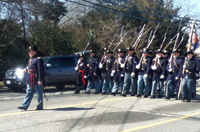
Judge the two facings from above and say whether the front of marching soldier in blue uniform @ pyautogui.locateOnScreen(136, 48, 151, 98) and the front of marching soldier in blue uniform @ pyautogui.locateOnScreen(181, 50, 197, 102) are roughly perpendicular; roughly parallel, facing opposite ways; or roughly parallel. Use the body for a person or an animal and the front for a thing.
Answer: roughly parallel

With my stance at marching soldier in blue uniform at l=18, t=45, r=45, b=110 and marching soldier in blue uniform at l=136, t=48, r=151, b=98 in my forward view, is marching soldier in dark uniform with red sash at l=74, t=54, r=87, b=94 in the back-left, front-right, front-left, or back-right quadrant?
front-left

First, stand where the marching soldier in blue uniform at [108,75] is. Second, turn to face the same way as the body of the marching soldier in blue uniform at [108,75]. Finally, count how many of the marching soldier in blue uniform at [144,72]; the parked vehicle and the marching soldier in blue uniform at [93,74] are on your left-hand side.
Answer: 1

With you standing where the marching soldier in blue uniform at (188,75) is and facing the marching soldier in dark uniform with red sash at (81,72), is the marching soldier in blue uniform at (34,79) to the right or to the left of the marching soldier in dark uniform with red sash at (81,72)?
left

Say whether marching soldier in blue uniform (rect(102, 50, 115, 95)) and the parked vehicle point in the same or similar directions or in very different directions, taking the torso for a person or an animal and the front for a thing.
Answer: same or similar directions

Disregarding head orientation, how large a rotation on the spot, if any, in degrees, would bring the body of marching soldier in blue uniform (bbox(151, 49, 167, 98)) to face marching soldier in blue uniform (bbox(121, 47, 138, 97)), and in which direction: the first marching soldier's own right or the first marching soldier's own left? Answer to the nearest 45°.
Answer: approximately 45° to the first marching soldier's own right

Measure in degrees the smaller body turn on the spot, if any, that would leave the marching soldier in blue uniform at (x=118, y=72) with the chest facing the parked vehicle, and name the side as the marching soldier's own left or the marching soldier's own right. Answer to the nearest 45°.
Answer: approximately 90° to the marching soldier's own right

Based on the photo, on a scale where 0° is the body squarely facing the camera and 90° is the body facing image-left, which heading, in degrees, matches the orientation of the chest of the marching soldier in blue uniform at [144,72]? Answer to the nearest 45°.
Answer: approximately 45°

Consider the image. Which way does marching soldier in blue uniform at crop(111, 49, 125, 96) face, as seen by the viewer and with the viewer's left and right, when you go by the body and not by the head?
facing the viewer and to the left of the viewer

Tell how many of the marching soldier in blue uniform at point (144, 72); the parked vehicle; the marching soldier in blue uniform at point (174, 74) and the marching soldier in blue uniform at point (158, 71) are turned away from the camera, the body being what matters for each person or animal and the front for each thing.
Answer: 0
